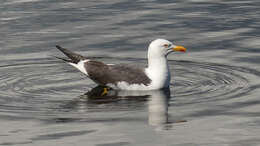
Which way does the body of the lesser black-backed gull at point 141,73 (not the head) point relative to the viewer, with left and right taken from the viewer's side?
facing to the right of the viewer
